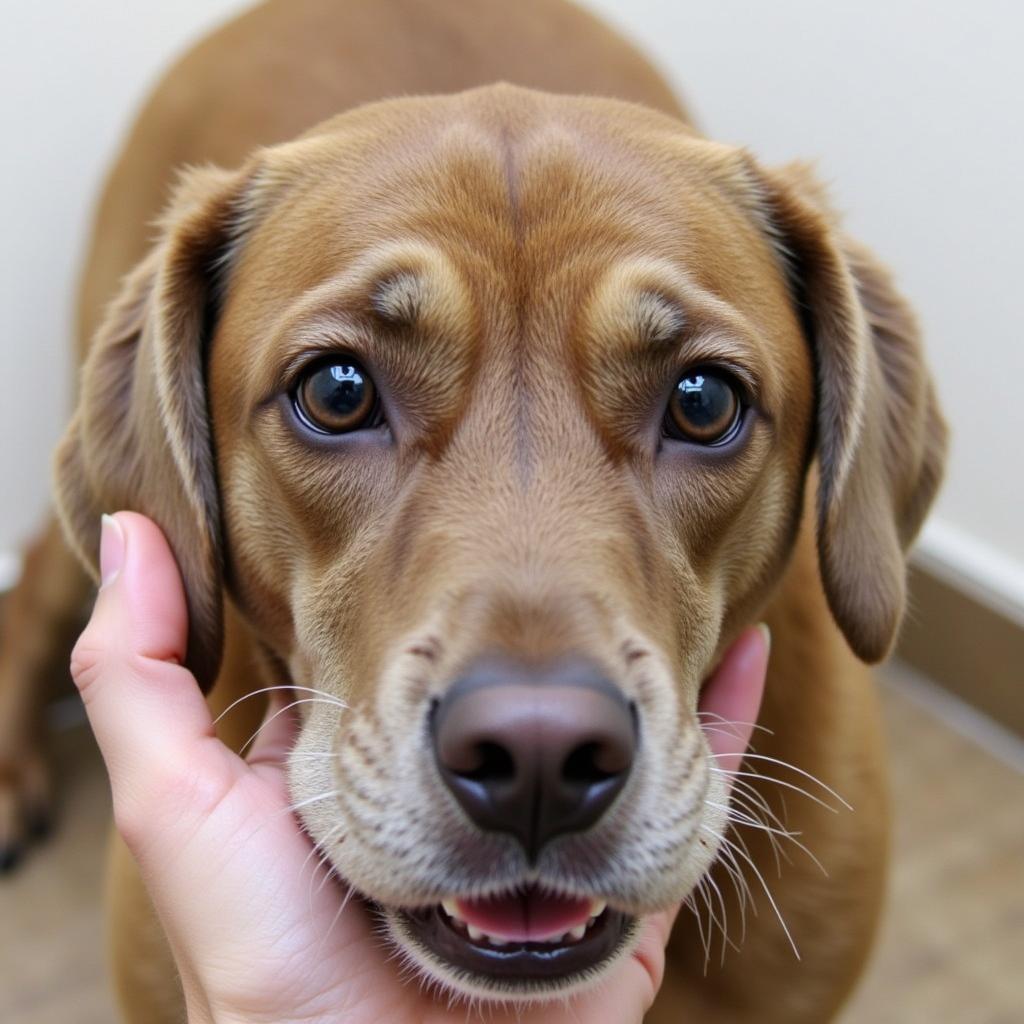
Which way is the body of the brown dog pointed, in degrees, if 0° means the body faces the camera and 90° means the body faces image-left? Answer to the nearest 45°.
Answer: approximately 0°
